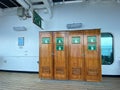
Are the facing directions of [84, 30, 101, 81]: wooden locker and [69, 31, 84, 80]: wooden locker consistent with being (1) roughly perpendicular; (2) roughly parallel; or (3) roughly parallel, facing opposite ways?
roughly parallel

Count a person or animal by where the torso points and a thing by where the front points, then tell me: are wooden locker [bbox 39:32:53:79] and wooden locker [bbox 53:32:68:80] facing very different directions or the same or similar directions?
same or similar directions

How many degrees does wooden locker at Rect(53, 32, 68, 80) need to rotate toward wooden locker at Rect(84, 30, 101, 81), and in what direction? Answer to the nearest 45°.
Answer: approximately 90° to its left

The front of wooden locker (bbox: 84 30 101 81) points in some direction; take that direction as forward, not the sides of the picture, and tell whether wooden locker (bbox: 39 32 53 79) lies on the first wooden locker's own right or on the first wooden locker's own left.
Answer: on the first wooden locker's own right

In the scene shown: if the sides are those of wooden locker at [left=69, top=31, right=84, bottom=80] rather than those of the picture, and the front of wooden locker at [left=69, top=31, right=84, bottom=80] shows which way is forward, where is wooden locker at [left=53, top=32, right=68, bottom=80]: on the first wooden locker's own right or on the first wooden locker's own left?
on the first wooden locker's own right

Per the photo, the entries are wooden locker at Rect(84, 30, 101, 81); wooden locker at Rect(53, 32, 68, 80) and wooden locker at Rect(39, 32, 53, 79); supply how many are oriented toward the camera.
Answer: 3

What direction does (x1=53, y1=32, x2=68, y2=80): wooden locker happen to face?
toward the camera

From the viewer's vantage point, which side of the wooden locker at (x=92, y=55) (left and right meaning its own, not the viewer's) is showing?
front

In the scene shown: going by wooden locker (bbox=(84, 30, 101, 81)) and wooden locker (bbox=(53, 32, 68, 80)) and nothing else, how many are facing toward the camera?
2

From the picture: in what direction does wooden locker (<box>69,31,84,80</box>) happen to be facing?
toward the camera

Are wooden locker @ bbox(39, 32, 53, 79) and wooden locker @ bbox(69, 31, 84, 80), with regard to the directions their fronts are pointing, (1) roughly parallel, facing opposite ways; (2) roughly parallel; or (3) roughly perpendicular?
roughly parallel

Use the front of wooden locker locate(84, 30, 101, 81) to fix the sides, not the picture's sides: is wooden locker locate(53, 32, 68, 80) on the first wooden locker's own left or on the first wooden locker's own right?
on the first wooden locker's own right
